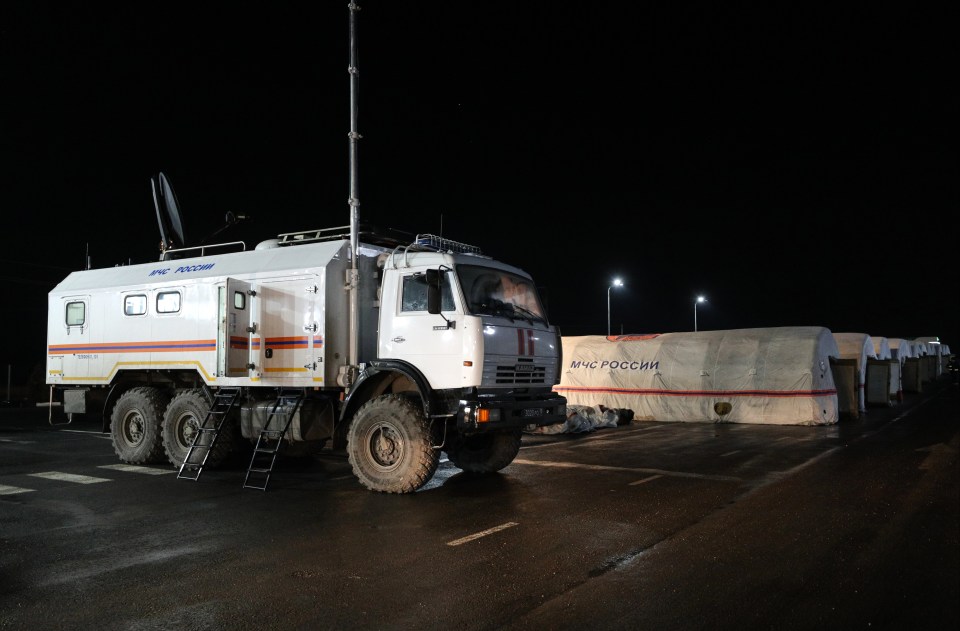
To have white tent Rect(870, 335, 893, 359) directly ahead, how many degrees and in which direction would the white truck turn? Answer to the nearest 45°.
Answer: approximately 90° to its left

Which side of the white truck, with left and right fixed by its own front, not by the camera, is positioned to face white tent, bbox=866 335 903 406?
left

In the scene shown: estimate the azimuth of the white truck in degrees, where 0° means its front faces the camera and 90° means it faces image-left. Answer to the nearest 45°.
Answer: approximately 315°

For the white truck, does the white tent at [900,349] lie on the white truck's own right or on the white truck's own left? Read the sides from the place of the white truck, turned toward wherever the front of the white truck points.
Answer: on the white truck's own left
